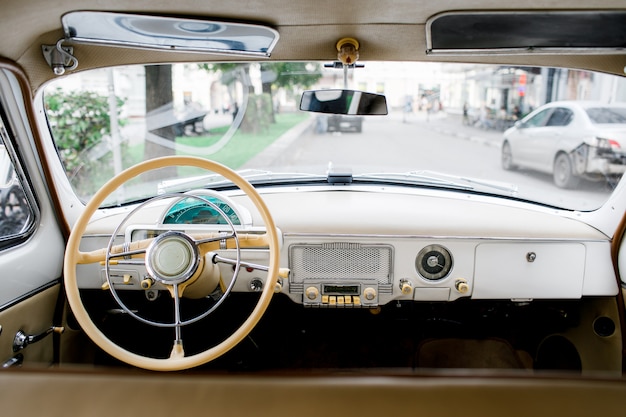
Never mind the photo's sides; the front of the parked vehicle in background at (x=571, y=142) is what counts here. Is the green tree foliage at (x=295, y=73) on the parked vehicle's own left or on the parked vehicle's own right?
on the parked vehicle's own left

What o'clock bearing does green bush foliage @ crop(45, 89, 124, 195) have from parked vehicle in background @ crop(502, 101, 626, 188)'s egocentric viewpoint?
The green bush foliage is roughly at 10 o'clock from the parked vehicle in background.

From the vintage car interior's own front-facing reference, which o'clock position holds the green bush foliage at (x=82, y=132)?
The green bush foliage is roughly at 10 o'clock from the vintage car interior.

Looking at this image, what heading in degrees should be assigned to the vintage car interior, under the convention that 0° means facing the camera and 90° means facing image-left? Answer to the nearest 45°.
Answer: approximately 180°

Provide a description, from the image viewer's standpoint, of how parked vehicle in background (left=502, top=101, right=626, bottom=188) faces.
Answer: facing away from the viewer and to the left of the viewer
